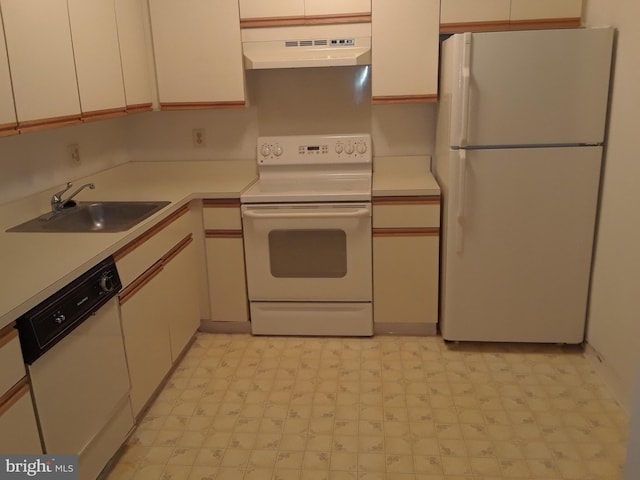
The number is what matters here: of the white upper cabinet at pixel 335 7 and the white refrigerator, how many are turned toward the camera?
2

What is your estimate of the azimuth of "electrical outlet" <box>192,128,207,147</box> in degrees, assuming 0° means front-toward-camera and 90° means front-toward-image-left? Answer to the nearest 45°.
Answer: approximately 0°

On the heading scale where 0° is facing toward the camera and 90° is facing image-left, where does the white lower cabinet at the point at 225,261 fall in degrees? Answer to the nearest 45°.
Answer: approximately 0°

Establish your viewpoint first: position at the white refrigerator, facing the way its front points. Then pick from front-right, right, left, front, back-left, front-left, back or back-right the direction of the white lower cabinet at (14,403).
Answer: front-right
